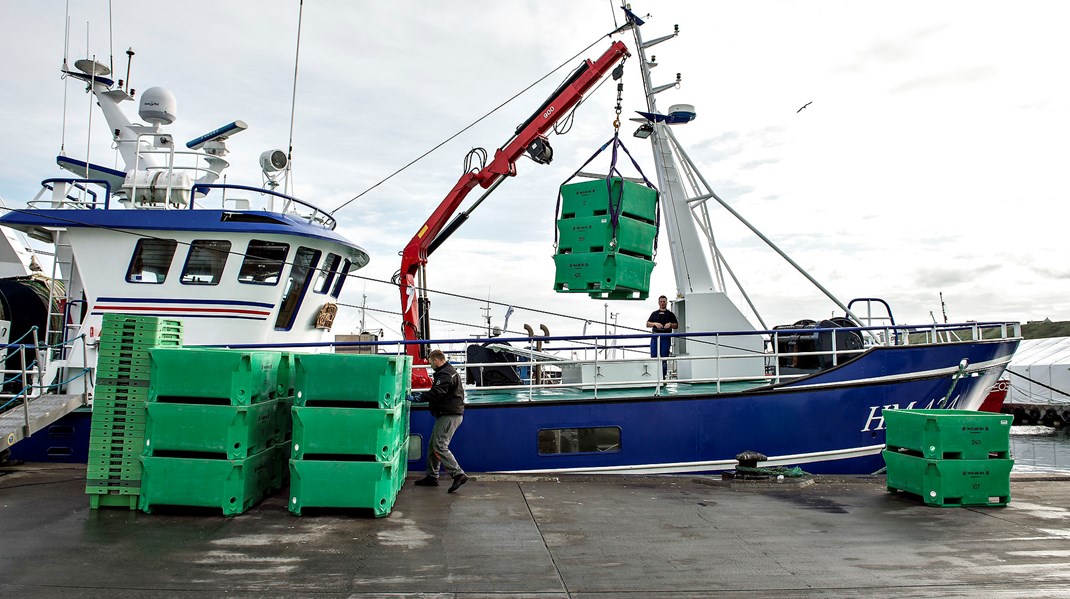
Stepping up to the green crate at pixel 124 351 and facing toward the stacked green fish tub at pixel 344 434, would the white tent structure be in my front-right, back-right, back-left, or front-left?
front-left

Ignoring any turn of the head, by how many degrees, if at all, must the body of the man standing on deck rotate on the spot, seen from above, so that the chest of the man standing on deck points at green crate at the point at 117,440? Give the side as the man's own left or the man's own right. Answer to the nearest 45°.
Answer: approximately 45° to the man's own right

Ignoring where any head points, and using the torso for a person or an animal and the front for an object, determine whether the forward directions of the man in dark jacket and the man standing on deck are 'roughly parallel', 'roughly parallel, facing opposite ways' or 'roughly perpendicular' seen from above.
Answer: roughly perpendicular

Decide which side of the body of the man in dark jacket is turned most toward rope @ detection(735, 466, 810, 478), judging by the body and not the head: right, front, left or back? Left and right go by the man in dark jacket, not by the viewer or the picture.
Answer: back

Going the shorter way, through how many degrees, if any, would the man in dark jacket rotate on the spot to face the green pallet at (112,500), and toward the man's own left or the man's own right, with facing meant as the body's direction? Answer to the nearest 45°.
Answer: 0° — they already face it

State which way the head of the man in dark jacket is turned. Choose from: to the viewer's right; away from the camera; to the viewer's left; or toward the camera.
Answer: to the viewer's left

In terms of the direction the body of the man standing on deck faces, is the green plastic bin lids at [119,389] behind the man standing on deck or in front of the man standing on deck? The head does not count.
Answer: in front

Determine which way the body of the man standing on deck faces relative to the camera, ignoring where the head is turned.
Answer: toward the camera

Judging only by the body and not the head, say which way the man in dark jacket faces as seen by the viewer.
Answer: to the viewer's left

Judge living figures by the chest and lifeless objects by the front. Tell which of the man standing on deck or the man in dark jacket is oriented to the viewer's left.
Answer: the man in dark jacket

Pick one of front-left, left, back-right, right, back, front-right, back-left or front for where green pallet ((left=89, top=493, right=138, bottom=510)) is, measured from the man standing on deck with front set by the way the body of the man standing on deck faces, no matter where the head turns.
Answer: front-right

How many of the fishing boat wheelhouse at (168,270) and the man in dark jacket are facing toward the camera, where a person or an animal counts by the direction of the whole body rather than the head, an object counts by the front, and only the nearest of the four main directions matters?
0
